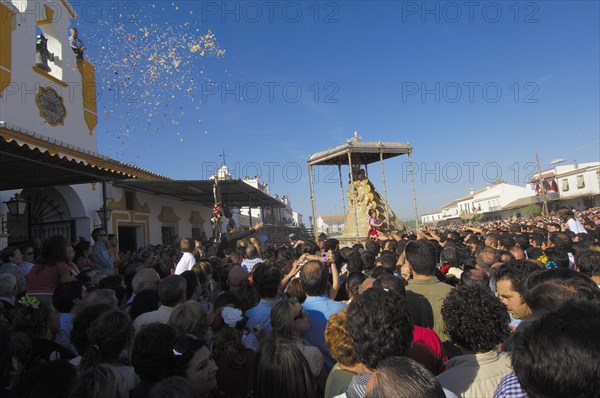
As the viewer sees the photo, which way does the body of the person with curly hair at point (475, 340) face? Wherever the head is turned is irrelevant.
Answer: away from the camera

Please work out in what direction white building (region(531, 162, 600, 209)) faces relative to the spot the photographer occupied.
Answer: facing the viewer and to the left of the viewer

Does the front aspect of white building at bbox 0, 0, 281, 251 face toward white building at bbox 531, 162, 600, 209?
no

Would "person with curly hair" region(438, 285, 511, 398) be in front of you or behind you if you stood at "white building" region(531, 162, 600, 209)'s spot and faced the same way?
in front

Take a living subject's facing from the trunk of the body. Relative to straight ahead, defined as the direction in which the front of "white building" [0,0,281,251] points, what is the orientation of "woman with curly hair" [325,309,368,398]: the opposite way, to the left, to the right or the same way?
to the left

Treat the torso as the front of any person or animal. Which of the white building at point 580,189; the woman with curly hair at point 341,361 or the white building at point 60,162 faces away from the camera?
the woman with curly hair

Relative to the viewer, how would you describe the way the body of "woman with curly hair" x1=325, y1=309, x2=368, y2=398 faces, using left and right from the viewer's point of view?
facing away from the viewer

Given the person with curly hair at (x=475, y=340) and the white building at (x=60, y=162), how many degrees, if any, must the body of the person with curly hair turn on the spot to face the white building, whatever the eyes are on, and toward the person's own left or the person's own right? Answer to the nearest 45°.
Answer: approximately 45° to the person's own left

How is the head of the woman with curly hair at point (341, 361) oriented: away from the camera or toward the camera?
away from the camera

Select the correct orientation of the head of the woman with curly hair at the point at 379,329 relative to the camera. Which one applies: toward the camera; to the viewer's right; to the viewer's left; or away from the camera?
away from the camera

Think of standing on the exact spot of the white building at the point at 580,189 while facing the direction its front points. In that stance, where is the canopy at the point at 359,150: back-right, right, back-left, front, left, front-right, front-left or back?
front-left

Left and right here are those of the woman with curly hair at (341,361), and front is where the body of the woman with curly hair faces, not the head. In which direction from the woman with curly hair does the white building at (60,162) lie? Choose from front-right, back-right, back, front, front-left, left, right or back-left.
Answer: front-left

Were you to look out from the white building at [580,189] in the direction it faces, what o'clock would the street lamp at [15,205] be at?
The street lamp is roughly at 11 o'clock from the white building.

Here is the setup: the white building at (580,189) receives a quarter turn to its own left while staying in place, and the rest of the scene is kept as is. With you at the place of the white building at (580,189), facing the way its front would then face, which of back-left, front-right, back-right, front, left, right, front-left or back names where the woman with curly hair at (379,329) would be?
front-right

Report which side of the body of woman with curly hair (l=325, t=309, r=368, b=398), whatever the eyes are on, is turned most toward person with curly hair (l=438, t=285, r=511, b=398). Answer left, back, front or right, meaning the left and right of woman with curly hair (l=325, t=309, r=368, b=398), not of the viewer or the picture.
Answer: right

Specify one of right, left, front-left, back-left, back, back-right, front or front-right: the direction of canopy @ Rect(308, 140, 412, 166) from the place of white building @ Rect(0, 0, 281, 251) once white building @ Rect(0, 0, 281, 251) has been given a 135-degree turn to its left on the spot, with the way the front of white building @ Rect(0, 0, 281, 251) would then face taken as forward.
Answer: right

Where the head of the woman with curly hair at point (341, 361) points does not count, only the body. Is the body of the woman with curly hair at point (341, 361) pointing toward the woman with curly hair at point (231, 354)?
no

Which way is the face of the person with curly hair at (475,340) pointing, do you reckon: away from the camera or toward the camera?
away from the camera

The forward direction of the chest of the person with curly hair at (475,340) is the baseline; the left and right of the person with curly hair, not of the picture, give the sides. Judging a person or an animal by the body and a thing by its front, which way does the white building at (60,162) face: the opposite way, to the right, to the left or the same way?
to the right

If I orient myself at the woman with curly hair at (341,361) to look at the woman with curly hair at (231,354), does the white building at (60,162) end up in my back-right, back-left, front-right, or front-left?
front-right

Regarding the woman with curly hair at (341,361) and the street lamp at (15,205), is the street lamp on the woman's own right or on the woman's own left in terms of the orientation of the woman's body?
on the woman's own left
